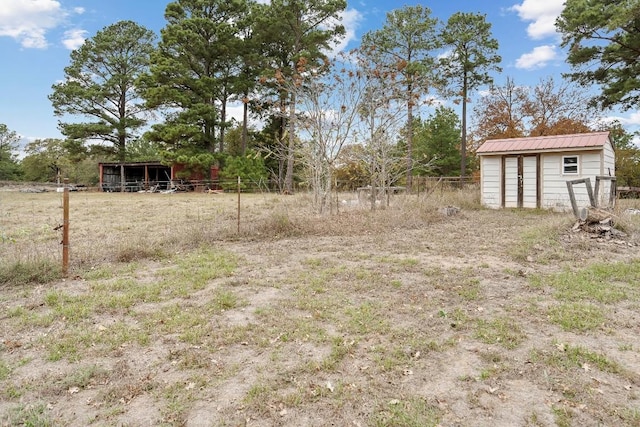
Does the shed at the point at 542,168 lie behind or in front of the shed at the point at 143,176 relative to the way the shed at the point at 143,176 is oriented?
in front

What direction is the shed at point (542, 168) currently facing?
toward the camera

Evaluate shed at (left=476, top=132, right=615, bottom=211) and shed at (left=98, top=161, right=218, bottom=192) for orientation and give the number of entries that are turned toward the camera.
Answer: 2

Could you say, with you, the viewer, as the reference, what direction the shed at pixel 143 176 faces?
facing the viewer
